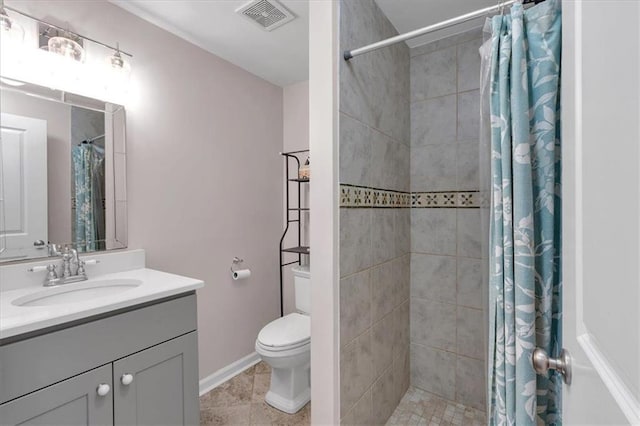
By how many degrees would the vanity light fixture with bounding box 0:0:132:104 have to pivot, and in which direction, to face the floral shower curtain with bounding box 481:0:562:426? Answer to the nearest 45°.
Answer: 0° — it already faces it

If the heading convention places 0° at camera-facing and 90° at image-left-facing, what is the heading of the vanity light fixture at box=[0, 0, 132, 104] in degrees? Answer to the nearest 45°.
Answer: approximately 315°

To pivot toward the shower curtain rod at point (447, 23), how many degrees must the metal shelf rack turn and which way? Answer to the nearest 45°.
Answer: approximately 45° to its left

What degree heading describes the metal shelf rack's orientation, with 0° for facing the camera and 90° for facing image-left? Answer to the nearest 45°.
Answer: approximately 45°

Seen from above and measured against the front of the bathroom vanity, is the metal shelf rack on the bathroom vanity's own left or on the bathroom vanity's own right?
on the bathroom vanity's own left
